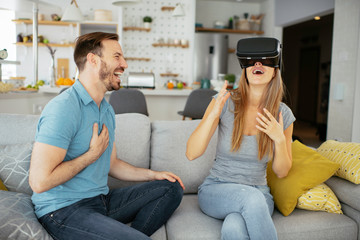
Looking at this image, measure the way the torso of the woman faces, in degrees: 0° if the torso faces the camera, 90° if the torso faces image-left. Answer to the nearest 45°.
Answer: approximately 0°

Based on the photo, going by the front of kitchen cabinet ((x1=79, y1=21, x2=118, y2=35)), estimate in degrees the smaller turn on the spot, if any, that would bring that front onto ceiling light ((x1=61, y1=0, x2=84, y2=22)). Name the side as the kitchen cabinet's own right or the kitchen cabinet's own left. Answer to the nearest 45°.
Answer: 0° — it already faces it

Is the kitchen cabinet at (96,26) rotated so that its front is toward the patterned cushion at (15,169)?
yes

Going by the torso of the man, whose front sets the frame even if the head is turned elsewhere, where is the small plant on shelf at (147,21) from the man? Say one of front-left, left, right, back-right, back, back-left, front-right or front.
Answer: back-left

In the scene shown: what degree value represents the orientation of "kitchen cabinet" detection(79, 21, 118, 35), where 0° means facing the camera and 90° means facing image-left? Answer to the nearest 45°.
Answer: approximately 0°

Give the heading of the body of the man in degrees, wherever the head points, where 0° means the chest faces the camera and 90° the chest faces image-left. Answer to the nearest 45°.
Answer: approximately 315°

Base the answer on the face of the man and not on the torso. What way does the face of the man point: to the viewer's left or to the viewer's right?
to the viewer's right

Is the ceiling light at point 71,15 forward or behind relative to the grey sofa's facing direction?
behind

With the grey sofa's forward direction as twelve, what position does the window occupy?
The window is roughly at 5 o'clock from the grey sofa.

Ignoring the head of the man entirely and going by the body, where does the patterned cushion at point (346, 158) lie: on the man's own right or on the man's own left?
on the man's own left

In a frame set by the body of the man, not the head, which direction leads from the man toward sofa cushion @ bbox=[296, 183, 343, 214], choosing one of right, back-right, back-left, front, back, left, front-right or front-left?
front-left

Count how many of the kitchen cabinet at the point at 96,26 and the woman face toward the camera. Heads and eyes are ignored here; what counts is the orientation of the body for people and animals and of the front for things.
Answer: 2

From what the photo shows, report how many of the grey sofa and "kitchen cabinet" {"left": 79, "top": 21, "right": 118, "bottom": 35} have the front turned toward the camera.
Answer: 2
